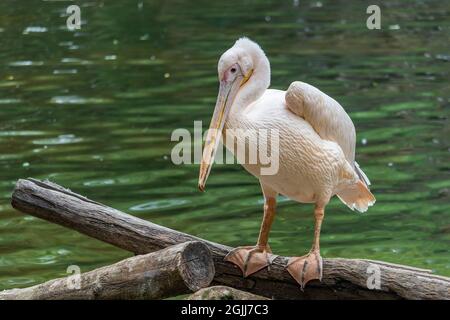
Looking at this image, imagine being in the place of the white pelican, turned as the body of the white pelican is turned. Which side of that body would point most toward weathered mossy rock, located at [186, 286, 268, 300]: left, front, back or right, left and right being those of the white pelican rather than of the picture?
front

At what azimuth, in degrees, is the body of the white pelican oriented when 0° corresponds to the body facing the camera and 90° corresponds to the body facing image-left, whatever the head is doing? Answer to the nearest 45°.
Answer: approximately 45°

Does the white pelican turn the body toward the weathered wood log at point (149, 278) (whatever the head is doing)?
yes
